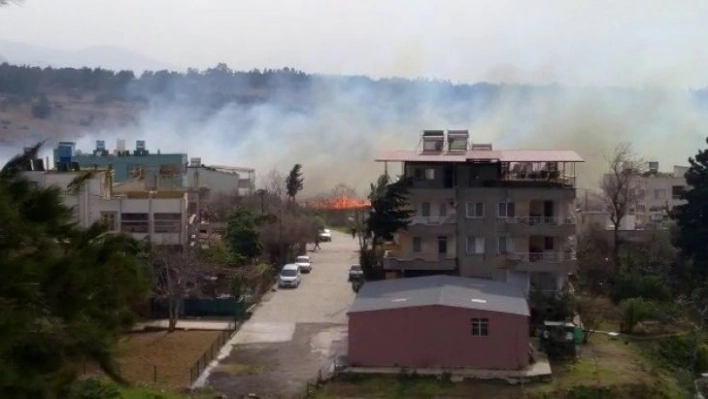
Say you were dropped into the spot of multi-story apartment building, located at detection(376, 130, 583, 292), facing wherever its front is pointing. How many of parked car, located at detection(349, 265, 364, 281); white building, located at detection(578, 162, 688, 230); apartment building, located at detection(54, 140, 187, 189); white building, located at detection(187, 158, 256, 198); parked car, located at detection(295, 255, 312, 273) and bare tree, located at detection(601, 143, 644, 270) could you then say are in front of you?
0

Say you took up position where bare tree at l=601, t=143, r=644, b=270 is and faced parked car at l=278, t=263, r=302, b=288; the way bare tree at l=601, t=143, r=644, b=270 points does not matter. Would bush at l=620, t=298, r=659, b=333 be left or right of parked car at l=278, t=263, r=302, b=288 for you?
left

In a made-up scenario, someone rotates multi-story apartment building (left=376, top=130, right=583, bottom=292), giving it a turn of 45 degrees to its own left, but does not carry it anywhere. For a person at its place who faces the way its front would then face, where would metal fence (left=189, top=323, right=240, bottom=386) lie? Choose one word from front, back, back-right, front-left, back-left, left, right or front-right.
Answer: right

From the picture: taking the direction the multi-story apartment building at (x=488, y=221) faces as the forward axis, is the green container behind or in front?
in front

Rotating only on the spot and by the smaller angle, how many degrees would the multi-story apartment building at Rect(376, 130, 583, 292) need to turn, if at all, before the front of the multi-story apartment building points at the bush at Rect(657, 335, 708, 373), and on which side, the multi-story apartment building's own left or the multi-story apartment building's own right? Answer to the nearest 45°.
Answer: approximately 45° to the multi-story apartment building's own left

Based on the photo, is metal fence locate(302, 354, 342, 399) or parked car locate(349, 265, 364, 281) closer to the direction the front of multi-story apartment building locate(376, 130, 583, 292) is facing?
the metal fence

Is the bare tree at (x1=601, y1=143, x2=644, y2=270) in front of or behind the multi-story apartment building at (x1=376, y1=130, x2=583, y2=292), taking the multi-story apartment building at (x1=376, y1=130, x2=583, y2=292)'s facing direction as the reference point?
behind

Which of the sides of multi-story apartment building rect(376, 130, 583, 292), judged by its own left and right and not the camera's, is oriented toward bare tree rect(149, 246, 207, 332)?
right

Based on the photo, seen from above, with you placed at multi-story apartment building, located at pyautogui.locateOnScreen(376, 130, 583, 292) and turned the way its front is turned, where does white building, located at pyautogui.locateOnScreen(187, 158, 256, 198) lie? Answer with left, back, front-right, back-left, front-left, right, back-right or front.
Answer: back-right

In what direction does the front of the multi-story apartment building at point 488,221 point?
toward the camera

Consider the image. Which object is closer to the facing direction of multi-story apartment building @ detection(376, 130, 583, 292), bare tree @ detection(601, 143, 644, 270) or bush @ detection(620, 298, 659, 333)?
the bush

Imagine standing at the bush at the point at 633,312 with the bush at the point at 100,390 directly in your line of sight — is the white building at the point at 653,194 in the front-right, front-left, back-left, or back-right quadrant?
back-right

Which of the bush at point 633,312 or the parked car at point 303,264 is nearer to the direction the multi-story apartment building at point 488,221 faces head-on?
the bush

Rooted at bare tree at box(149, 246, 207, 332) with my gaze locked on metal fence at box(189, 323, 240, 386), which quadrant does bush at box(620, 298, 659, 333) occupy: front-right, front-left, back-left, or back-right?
front-left

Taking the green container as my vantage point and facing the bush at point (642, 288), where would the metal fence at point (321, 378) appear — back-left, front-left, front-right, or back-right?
back-left
